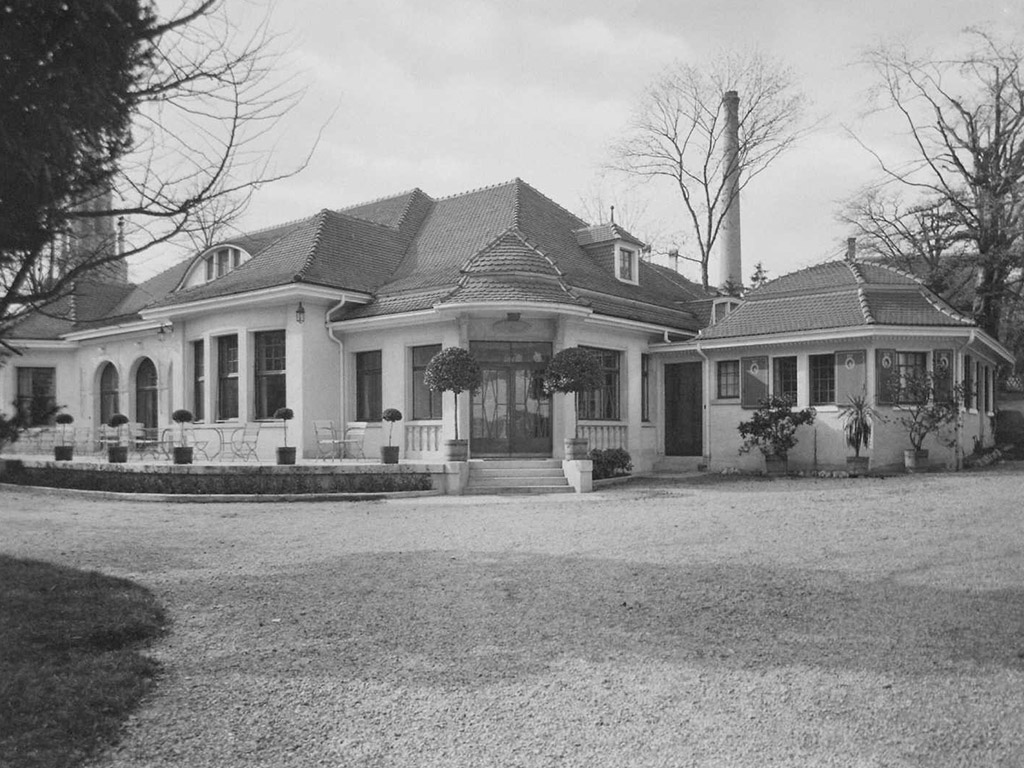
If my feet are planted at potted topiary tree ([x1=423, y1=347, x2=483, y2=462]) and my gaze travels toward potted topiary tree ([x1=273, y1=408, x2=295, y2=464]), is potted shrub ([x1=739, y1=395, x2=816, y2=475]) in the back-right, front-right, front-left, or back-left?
back-right

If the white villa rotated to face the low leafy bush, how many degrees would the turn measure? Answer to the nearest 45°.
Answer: approximately 45° to its left

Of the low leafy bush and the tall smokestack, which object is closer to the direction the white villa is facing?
the low leafy bush

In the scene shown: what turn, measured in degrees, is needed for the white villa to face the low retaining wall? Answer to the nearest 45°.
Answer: approximately 45° to its right

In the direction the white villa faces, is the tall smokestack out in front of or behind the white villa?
behind

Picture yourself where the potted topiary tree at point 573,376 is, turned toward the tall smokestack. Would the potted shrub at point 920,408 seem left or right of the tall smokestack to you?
right

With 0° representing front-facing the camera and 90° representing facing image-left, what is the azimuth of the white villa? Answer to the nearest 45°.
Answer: approximately 0°
